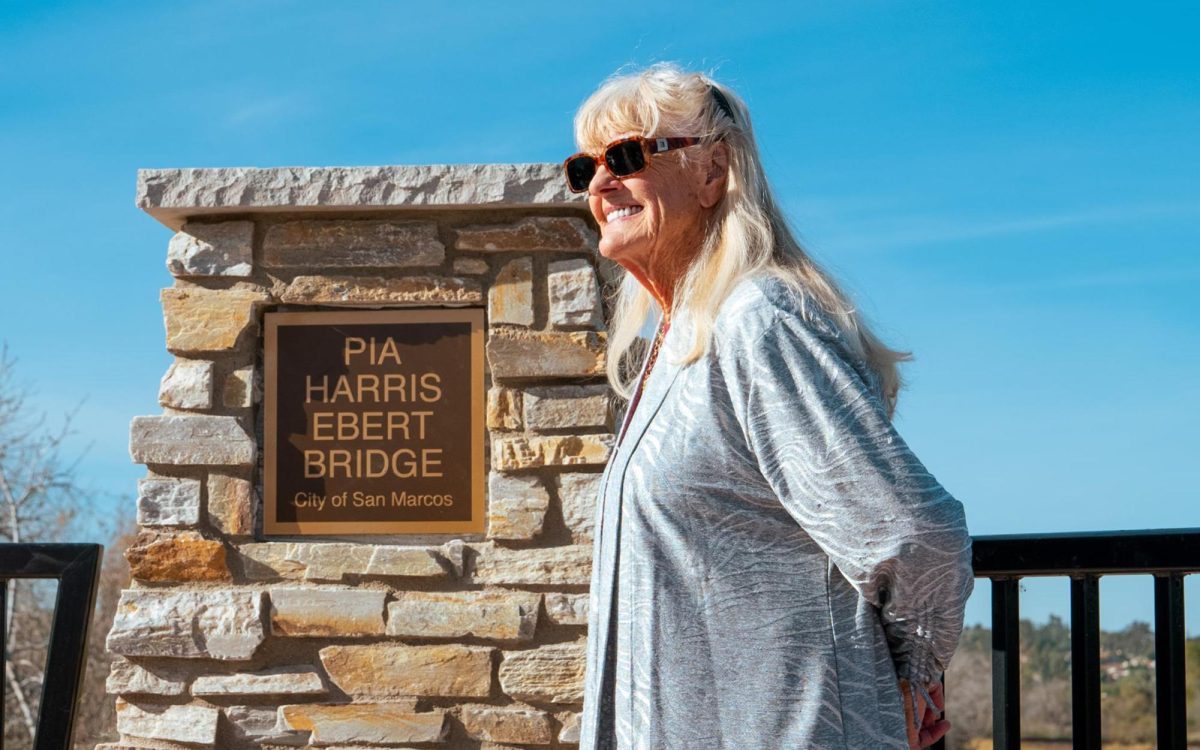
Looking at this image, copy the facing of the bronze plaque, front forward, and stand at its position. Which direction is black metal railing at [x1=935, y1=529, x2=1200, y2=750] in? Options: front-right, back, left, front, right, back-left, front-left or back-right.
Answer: front-left

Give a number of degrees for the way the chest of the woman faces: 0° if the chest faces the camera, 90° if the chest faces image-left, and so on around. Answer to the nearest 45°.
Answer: approximately 90°

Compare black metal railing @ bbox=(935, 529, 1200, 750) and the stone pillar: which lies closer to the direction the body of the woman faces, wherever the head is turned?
the stone pillar

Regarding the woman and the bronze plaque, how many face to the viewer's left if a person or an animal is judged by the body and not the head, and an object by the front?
1

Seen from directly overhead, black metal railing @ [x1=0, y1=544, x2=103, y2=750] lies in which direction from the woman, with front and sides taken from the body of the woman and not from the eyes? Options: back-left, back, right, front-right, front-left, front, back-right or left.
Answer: front-right

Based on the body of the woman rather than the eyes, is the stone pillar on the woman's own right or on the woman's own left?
on the woman's own right

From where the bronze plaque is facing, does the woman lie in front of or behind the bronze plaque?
in front

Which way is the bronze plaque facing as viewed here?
toward the camera

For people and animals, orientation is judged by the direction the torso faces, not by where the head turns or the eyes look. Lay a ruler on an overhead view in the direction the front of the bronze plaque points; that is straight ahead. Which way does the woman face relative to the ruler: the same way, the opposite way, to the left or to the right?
to the right
